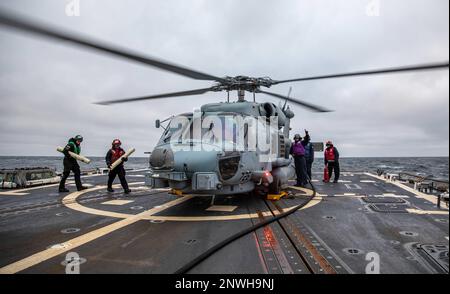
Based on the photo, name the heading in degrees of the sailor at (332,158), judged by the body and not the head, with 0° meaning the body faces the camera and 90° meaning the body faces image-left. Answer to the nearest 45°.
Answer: approximately 45°

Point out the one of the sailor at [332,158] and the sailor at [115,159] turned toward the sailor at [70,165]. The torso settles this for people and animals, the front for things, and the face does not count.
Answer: the sailor at [332,158]

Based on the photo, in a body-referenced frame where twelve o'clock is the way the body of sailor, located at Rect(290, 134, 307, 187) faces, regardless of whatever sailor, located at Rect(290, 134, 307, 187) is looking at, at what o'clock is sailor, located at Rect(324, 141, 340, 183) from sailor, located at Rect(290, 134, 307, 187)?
sailor, located at Rect(324, 141, 340, 183) is roughly at 7 o'clock from sailor, located at Rect(290, 134, 307, 187).

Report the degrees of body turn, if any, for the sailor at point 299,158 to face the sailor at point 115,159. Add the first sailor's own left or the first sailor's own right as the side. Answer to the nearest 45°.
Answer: approximately 45° to the first sailor's own right

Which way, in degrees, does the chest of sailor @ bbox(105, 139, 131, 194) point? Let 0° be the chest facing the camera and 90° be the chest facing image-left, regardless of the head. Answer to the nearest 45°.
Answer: approximately 315°
